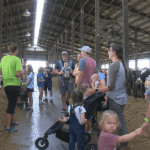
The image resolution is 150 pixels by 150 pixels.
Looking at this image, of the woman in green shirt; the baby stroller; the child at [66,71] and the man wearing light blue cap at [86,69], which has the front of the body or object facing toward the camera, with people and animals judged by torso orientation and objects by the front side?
the child

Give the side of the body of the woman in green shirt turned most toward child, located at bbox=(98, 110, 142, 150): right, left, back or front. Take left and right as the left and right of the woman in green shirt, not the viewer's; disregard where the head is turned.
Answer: right

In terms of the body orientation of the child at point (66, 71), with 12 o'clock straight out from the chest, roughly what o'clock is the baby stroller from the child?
The baby stroller is roughly at 12 o'clock from the child.

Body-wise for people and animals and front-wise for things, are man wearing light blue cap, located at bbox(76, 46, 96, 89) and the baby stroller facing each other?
no

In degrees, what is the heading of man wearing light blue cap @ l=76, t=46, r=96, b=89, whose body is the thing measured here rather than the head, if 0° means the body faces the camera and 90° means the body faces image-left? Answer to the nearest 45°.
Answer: approximately 135°

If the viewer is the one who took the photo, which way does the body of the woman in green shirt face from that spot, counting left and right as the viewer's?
facing away from the viewer and to the right of the viewer

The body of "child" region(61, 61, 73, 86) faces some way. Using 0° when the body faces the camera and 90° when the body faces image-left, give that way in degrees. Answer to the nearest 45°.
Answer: approximately 0°

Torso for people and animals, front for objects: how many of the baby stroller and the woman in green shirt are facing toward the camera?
0

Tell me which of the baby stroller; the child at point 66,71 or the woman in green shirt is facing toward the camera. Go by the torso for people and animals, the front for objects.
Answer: the child

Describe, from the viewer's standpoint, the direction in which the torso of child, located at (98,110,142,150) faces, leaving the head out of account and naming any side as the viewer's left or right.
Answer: facing the viewer and to the right of the viewer

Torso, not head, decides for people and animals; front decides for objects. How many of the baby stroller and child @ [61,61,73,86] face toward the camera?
1

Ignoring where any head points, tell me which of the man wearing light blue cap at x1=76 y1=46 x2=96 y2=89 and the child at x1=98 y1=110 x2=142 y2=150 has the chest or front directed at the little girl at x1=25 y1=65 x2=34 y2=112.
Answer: the man wearing light blue cap

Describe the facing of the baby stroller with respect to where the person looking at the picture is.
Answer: facing to the left of the viewer

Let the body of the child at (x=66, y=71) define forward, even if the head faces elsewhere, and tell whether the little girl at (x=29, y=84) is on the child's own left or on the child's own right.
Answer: on the child's own right
